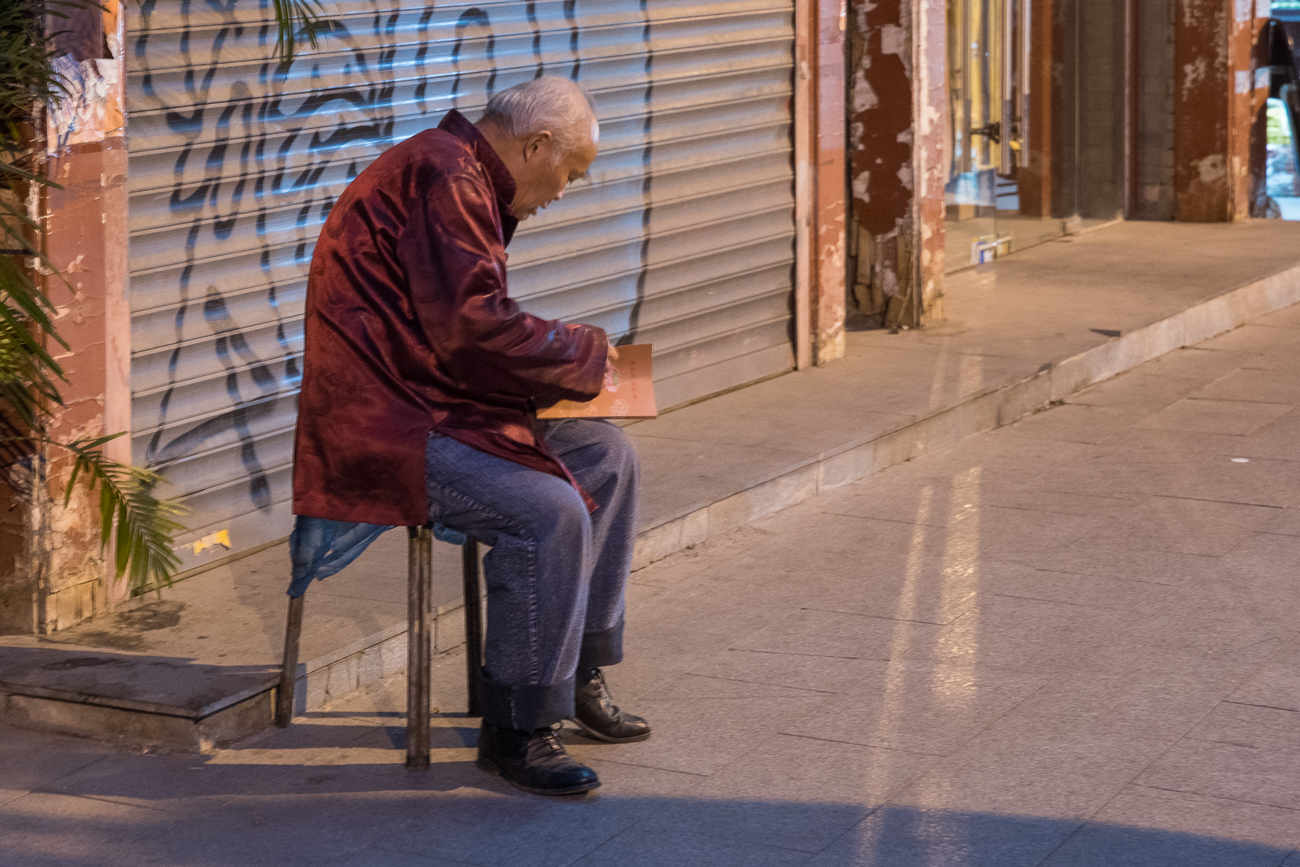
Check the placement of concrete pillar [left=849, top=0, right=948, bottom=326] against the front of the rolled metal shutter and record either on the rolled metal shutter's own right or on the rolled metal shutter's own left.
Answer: on the rolled metal shutter's own left

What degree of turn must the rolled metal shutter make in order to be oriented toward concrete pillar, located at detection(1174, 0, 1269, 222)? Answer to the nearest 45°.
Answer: approximately 90° to its left

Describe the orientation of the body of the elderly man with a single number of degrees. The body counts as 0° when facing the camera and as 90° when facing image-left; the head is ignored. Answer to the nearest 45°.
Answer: approximately 270°

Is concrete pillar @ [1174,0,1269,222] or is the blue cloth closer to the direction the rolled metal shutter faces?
the blue cloth

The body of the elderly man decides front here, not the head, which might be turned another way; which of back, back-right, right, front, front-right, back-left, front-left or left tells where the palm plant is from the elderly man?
back-left

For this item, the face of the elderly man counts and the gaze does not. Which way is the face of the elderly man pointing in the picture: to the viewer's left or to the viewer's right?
to the viewer's right

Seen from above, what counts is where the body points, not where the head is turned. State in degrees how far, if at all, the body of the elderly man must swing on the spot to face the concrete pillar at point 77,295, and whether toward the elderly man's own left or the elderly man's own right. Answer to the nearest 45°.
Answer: approximately 135° to the elderly man's own left
